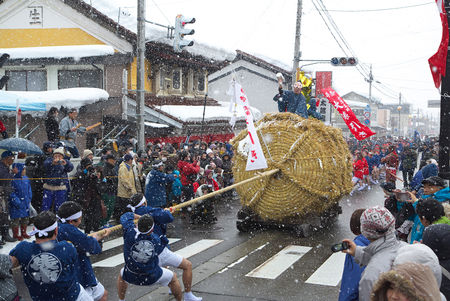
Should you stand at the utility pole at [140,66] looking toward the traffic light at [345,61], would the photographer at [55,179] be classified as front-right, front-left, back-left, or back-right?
back-right

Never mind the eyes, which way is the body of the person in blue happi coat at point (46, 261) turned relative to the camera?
away from the camera

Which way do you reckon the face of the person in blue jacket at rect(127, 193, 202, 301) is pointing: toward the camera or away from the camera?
away from the camera

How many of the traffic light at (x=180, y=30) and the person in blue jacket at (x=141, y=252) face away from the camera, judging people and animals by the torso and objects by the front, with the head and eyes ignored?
1

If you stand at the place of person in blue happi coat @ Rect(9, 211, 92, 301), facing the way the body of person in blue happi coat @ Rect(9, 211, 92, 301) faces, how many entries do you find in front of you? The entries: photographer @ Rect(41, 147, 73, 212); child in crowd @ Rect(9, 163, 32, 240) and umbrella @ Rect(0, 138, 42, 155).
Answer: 3

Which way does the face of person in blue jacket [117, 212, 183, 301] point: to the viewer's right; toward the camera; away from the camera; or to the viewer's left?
away from the camera

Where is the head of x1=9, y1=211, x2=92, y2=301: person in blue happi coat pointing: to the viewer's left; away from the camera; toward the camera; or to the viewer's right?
away from the camera

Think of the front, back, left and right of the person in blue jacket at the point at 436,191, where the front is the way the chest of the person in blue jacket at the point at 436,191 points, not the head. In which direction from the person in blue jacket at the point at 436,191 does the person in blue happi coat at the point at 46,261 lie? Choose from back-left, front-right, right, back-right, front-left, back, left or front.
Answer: front-left

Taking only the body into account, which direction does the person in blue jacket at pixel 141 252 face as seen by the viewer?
away from the camera

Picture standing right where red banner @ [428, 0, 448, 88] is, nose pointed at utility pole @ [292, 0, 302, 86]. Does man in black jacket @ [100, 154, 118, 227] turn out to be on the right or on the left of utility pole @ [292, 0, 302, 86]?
left
